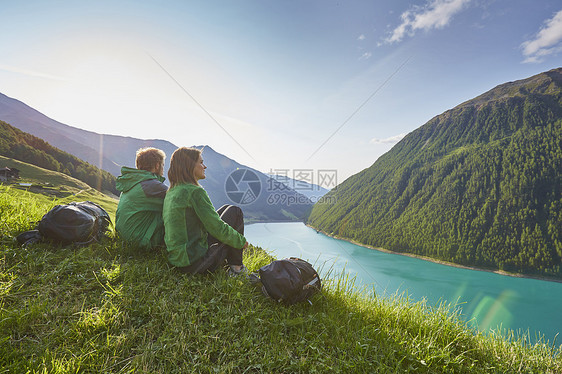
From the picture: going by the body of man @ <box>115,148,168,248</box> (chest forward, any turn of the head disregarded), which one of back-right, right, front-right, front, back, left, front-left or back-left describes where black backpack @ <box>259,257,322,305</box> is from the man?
right

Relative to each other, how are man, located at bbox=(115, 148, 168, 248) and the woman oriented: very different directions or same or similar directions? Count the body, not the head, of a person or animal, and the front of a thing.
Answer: same or similar directions

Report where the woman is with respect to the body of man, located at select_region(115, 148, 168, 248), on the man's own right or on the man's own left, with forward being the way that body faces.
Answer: on the man's own right

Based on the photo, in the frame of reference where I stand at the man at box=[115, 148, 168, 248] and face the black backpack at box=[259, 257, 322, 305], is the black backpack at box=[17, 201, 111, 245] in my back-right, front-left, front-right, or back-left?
back-right

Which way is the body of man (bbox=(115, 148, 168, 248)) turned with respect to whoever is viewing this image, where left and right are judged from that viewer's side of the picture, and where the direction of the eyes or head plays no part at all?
facing away from the viewer and to the right of the viewer

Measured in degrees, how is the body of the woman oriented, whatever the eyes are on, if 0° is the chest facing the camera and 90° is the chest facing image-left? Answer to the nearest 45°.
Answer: approximately 225°

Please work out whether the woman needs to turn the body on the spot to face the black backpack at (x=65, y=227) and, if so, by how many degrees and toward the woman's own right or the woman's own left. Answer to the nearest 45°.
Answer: approximately 90° to the woman's own left

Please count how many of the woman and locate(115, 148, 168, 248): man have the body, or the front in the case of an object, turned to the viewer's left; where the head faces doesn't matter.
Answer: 0

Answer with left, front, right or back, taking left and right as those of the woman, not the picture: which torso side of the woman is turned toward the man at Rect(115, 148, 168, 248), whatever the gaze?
left
